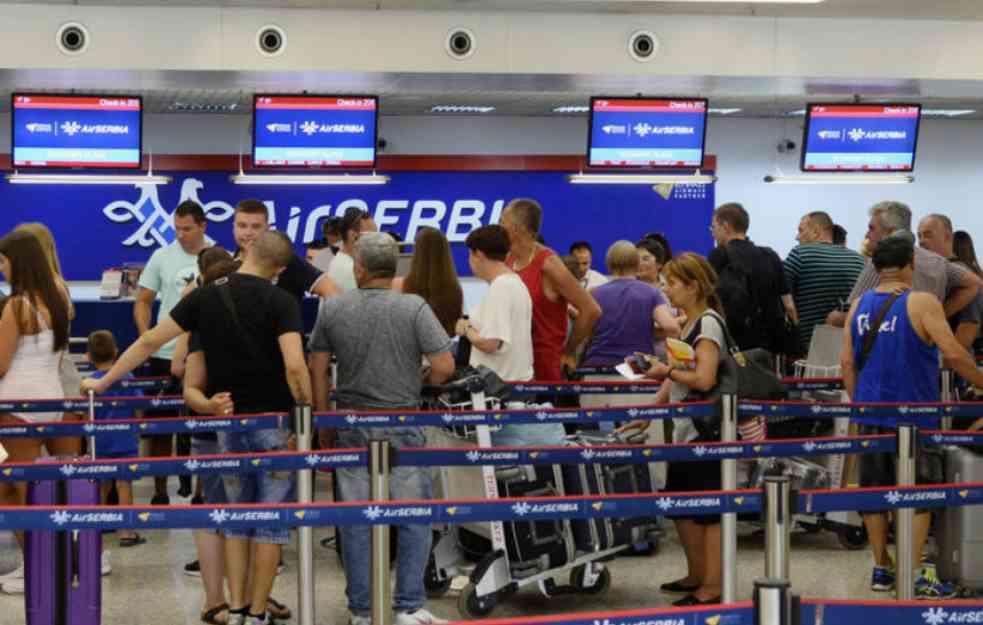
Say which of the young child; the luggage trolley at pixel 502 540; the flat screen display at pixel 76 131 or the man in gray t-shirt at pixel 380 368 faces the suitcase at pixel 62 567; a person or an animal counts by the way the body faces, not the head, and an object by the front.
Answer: the flat screen display

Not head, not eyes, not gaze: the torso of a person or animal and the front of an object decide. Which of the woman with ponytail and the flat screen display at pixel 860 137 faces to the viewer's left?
the woman with ponytail

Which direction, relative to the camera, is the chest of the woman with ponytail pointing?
to the viewer's left

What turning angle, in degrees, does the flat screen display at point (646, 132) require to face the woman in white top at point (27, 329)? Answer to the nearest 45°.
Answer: approximately 45° to its right

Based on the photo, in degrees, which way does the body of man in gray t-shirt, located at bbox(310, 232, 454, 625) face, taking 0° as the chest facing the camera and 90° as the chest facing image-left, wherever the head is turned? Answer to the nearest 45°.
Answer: approximately 180°

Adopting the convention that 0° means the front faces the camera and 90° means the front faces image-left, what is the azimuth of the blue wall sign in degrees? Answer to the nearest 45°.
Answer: approximately 0°

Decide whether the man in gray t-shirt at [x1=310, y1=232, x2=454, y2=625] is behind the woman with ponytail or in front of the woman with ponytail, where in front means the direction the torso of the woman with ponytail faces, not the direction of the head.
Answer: in front

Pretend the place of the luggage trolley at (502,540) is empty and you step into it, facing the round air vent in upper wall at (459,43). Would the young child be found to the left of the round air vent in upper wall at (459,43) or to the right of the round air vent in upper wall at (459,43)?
left

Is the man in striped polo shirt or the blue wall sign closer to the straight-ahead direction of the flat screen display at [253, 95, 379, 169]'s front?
the man in striped polo shirt

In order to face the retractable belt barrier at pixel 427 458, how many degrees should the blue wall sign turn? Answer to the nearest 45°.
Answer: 0° — it already faces it
